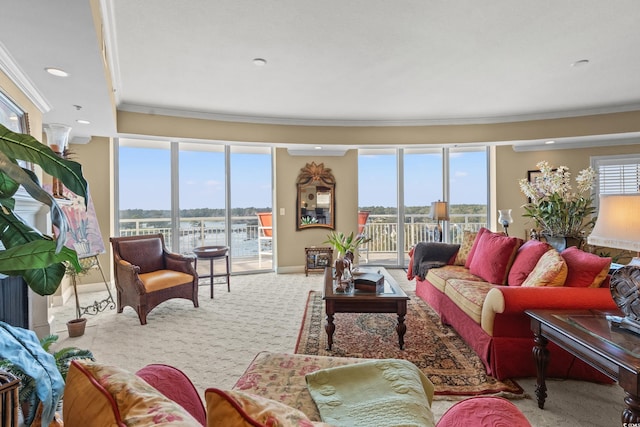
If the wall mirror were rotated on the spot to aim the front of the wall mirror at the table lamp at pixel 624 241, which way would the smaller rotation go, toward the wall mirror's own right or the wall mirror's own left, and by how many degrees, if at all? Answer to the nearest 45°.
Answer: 0° — it already faces it

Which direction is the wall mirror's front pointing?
toward the camera

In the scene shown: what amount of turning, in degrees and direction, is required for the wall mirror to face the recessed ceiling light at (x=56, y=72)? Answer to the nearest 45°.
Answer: approximately 45° to its right

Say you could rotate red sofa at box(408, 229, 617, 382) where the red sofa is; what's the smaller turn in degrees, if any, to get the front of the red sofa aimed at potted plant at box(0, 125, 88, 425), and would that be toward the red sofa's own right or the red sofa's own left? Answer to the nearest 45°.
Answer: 0° — it already faces it

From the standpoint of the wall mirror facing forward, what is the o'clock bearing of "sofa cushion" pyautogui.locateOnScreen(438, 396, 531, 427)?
The sofa cushion is roughly at 12 o'clock from the wall mirror.

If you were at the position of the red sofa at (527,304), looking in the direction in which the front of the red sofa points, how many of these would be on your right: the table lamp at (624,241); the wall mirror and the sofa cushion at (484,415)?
1

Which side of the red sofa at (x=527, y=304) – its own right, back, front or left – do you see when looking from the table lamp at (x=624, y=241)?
left

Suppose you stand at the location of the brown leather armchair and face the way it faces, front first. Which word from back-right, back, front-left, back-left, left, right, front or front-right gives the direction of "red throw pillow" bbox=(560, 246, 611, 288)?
front

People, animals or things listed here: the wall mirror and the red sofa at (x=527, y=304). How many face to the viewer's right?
0

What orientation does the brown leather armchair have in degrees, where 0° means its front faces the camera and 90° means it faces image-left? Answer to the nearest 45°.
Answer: approximately 315°

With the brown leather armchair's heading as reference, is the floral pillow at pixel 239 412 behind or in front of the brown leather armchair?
in front

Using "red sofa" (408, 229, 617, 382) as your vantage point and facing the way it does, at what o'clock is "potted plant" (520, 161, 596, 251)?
The potted plant is roughly at 5 o'clock from the red sofa.
